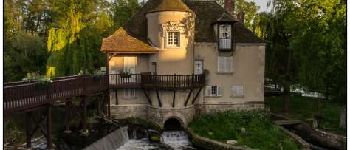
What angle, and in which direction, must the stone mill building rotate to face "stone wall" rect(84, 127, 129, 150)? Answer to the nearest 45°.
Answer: approximately 45° to its right

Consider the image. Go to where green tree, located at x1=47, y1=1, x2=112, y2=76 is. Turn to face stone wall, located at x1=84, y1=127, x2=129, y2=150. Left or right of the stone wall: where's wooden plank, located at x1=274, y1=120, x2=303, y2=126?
left

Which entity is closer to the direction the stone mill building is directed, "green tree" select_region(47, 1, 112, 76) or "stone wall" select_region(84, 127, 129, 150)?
the stone wall

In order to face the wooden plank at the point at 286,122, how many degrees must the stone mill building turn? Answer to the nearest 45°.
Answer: approximately 90° to its left

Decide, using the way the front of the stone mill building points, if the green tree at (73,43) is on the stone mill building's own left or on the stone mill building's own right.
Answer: on the stone mill building's own right

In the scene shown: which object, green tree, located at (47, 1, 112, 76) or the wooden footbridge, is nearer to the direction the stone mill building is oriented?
the wooden footbridge

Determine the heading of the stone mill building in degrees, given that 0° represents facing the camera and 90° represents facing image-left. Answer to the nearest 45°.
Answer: approximately 0°
